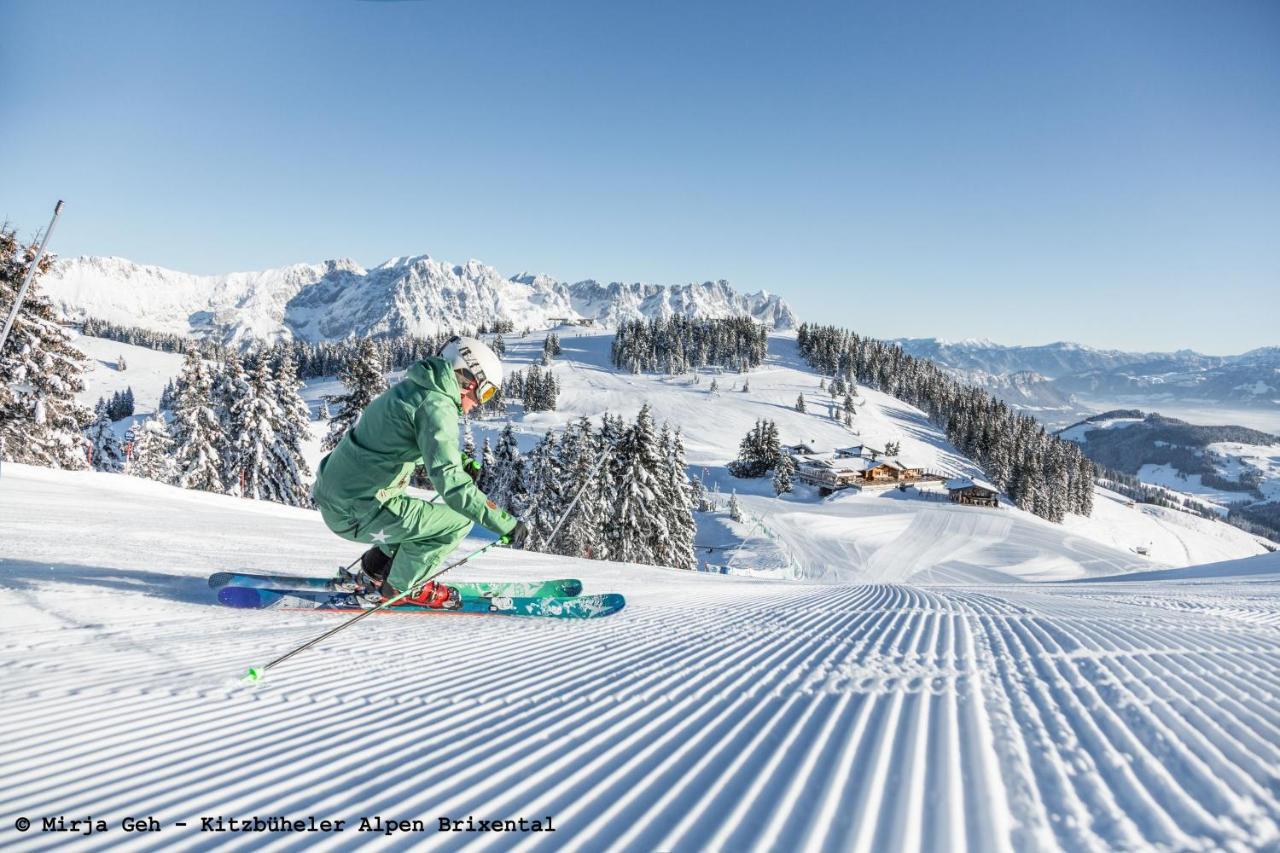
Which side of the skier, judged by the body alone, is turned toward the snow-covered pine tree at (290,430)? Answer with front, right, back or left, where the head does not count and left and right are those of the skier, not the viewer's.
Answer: left

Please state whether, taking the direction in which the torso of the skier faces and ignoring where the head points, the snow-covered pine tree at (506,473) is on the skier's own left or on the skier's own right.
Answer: on the skier's own left

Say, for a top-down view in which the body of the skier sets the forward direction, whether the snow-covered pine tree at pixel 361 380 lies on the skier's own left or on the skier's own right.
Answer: on the skier's own left

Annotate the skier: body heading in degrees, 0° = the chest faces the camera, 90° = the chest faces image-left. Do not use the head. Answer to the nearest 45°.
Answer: approximately 270°

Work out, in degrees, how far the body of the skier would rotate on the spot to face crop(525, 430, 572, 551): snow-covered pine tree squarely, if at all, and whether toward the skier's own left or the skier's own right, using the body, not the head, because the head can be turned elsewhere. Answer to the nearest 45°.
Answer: approximately 90° to the skier's own left

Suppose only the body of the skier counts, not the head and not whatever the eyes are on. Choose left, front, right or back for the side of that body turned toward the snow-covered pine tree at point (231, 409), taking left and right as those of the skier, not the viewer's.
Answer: left

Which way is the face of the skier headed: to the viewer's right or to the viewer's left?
to the viewer's right

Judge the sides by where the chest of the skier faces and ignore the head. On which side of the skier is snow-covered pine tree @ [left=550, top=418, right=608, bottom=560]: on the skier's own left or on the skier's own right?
on the skier's own left
